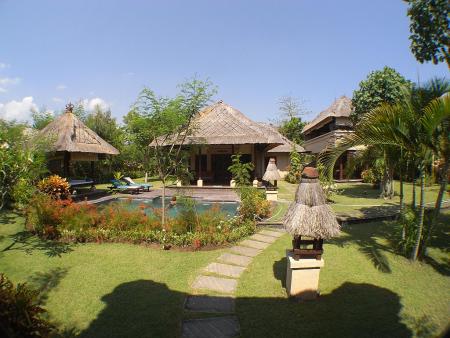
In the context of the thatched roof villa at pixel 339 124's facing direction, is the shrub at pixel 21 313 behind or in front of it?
in front

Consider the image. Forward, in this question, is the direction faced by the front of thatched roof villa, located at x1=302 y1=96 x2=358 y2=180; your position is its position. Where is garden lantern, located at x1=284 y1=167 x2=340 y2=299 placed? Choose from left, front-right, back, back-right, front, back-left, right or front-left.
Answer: front-left

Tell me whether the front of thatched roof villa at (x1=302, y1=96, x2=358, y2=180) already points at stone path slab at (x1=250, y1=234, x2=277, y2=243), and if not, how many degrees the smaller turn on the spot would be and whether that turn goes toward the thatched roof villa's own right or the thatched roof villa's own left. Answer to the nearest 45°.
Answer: approximately 45° to the thatched roof villa's own left

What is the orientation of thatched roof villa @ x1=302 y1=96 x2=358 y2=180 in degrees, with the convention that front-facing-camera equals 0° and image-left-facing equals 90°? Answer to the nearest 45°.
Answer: approximately 45°

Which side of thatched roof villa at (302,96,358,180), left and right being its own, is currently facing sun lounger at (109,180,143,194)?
right

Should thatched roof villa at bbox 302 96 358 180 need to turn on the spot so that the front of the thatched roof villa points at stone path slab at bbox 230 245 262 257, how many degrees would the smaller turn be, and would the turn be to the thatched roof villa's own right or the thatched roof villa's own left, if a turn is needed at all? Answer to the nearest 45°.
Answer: approximately 45° to the thatched roof villa's own left

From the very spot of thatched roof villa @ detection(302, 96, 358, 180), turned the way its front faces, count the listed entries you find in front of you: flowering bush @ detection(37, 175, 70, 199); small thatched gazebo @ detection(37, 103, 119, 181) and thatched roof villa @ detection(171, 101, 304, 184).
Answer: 3

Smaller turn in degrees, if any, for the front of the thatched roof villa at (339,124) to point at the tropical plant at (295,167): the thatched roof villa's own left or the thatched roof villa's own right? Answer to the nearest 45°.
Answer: approximately 45° to the thatched roof villa's own right

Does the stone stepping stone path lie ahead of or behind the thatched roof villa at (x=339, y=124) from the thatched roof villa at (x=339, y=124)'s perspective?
ahead
